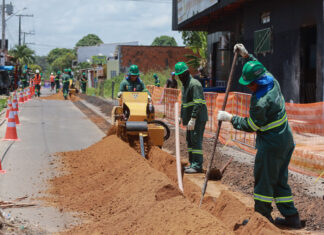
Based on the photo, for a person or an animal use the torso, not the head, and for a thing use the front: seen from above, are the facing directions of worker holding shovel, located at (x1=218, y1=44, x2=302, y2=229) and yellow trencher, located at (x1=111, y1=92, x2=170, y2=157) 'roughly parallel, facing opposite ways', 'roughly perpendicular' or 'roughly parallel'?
roughly perpendicular

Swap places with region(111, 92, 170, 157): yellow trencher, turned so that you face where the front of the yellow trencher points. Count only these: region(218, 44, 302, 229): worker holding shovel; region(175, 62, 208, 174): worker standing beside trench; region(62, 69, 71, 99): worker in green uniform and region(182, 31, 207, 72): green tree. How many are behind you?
2

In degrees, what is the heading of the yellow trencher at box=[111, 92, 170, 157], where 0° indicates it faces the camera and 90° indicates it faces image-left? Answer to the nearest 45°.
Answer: approximately 0°

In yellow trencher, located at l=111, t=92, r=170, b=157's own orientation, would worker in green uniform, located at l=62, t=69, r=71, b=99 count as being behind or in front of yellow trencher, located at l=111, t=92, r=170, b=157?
behind

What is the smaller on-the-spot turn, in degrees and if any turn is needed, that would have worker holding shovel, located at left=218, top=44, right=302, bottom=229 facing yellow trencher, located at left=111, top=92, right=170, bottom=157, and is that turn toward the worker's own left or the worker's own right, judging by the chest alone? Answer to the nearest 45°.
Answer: approximately 45° to the worker's own right

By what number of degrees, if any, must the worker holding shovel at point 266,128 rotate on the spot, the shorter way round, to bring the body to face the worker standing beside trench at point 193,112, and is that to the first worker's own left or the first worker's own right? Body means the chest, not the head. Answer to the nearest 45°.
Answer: approximately 90° to the first worker's own right

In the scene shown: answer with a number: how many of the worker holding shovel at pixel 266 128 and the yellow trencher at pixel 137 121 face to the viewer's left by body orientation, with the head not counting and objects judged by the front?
1

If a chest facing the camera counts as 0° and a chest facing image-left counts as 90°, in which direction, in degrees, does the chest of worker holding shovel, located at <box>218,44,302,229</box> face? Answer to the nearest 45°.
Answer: approximately 90°
